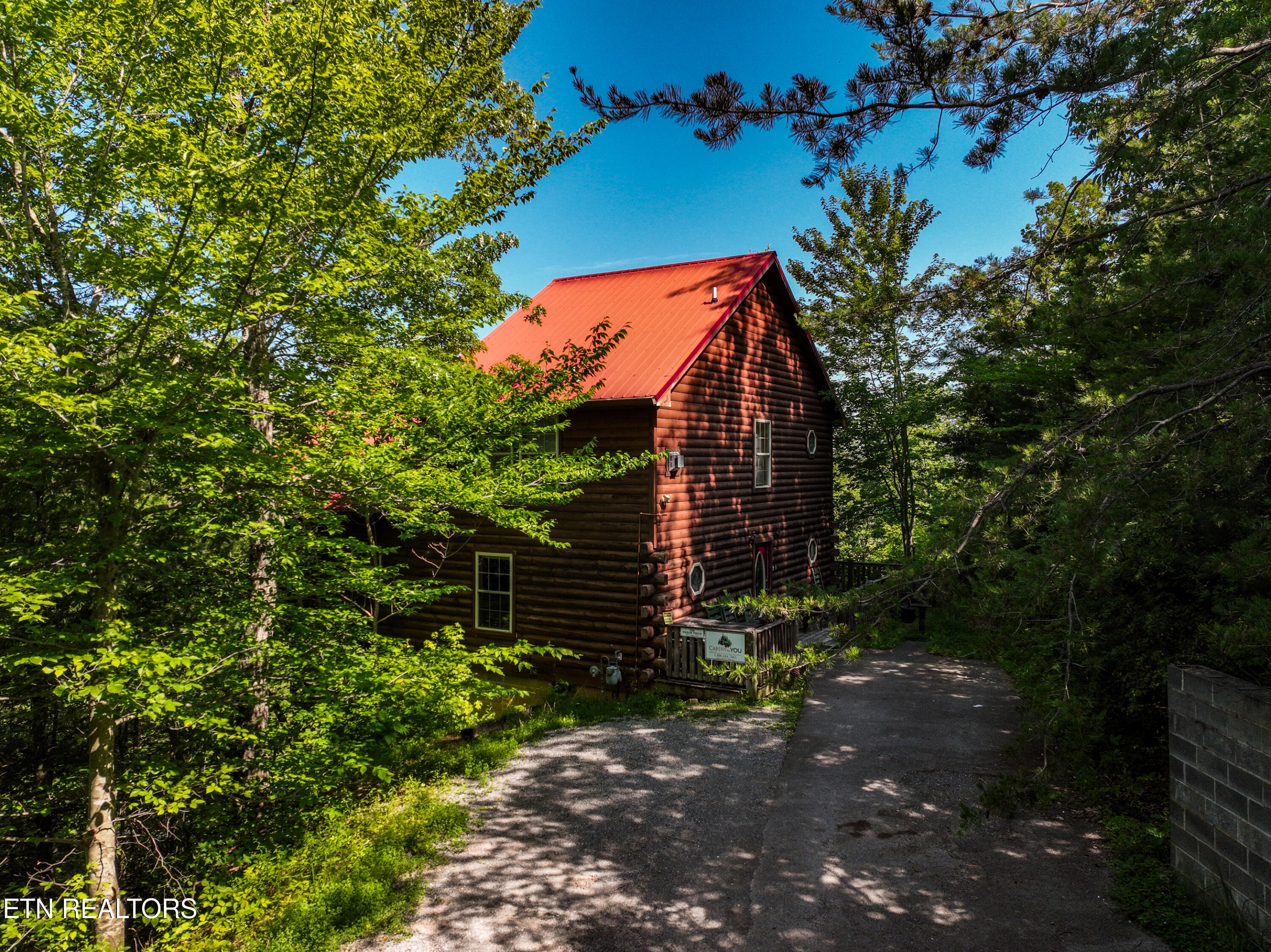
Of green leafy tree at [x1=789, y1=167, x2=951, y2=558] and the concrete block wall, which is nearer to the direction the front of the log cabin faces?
the concrete block wall

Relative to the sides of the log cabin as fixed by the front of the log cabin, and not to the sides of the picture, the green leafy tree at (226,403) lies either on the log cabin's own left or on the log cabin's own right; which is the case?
on the log cabin's own right

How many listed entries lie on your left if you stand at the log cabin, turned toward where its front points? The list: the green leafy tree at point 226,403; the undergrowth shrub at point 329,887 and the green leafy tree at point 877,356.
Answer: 1

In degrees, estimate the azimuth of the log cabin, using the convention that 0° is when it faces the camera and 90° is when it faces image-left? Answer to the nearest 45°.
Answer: approximately 315°

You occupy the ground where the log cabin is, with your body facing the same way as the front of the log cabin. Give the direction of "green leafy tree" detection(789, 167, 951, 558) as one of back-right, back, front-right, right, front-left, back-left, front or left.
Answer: left
